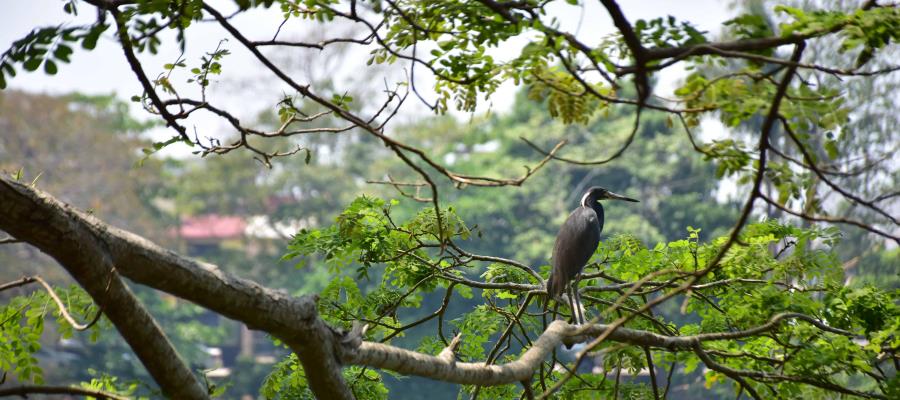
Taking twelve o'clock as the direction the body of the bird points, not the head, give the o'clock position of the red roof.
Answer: The red roof is roughly at 8 o'clock from the bird.

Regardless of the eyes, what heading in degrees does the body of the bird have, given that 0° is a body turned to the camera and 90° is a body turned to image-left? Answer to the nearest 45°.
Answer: approximately 270°
